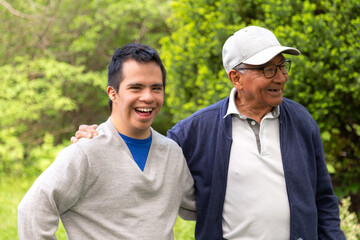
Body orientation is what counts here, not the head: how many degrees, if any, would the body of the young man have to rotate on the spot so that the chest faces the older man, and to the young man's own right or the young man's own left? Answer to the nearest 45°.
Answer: approximately 45° to the young man's own left

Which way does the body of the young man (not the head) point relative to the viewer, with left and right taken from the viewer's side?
facing the viewer and to the right of the viewer
